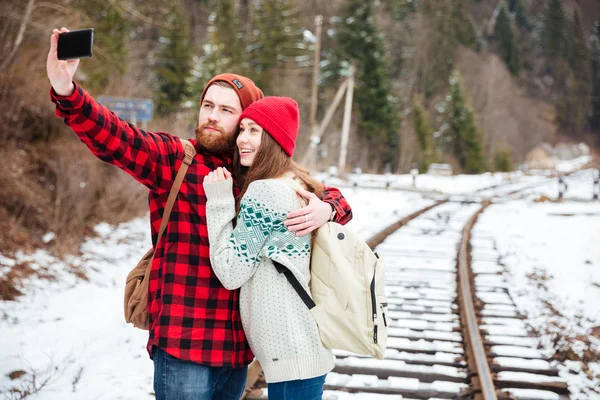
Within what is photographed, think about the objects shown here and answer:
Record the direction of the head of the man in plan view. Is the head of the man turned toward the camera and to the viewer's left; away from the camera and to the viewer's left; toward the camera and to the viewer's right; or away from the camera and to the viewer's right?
toward the camera and to the viewer's left

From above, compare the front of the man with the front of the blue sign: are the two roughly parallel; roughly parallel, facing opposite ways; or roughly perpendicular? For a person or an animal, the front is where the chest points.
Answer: roughly parallel

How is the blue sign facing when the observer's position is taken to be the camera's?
facing the viewer

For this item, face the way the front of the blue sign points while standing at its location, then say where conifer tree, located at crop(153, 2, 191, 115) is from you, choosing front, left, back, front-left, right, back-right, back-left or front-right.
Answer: back

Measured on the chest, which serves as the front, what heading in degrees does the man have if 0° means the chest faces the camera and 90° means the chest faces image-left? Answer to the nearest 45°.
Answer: approximately 0°

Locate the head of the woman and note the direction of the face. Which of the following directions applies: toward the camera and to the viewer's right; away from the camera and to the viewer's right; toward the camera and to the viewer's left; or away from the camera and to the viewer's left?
toward the camera and to the viewer's left

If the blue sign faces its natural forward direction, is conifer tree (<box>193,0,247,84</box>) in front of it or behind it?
behind
